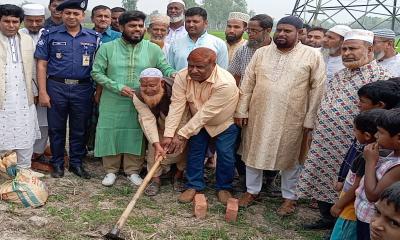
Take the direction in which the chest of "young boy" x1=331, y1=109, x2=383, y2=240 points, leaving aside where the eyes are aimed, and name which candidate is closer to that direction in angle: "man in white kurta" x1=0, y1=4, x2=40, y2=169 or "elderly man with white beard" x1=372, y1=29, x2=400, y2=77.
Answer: the man in white kurta

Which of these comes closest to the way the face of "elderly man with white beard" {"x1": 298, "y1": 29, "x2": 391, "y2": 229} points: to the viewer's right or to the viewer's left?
to the viewer's left

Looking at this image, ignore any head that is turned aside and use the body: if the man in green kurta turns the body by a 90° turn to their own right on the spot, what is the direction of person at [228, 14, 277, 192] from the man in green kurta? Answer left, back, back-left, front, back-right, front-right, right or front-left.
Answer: back

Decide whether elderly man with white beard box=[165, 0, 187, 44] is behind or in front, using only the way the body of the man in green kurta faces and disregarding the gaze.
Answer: behind

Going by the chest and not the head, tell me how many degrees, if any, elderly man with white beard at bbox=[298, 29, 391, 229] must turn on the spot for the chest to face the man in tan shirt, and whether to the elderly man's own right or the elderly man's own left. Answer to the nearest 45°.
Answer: approximately 45° to the elderly man's own right

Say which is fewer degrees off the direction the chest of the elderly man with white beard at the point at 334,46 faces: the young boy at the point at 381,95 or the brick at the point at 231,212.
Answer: the brick

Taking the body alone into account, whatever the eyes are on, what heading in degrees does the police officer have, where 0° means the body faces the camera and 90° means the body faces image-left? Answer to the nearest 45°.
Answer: approximately 0°

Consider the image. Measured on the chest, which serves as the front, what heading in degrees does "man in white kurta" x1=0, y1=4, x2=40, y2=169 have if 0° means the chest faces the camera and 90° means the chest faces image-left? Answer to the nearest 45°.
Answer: approximately 0°

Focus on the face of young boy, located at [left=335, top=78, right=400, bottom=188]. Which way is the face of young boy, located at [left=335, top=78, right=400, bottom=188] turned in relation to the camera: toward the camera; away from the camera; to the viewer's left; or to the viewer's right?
to the viewer's left

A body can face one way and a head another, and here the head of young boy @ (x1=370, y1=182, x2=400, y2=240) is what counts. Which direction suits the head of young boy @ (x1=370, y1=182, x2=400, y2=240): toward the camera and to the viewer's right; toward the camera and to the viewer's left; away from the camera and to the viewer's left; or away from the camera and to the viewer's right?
toward the camera and to the viewer's left
